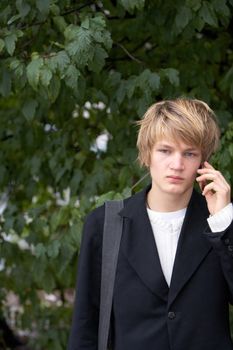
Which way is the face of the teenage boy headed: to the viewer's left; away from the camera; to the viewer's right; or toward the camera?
toward the camera

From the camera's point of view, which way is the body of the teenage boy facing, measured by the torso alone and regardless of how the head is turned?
toward the camera
